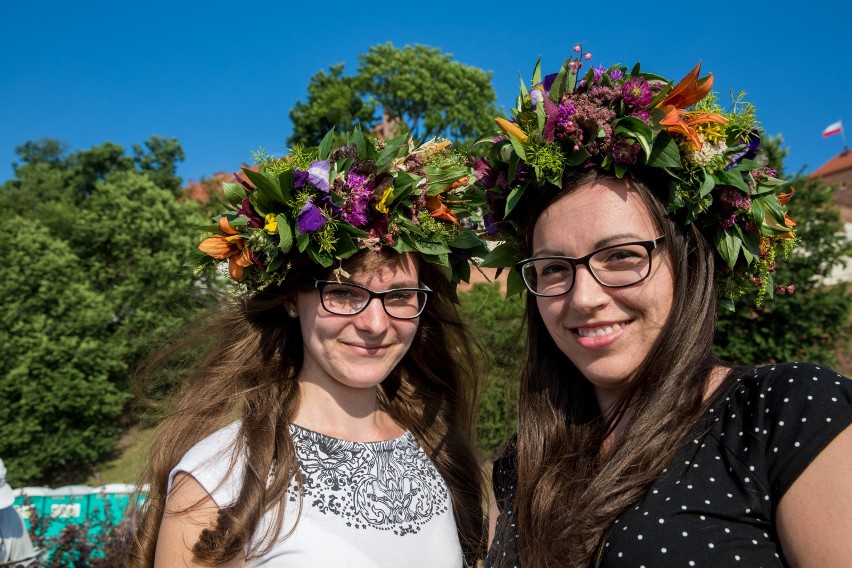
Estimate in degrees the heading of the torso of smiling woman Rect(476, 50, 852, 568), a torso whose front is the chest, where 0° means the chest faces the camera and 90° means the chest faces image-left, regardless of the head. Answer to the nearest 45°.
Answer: approximately 45°

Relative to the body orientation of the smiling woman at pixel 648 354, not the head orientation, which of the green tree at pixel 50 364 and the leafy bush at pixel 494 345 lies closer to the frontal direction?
the green tree

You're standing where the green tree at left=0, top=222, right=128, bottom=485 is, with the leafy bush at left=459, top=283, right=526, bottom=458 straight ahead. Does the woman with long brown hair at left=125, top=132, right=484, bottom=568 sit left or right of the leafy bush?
right

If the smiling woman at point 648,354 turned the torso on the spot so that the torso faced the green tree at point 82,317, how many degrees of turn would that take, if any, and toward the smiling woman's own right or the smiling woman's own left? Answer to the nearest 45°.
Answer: approximately 90° to the smiling woman's own right

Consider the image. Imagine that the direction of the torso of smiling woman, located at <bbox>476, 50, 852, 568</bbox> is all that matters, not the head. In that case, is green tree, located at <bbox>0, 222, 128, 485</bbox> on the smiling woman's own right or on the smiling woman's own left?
on the smiling woman's own right

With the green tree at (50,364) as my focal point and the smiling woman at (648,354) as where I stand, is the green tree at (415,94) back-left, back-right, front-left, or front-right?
front-right

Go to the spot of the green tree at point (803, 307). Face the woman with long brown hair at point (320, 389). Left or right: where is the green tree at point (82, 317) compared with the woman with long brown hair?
right
